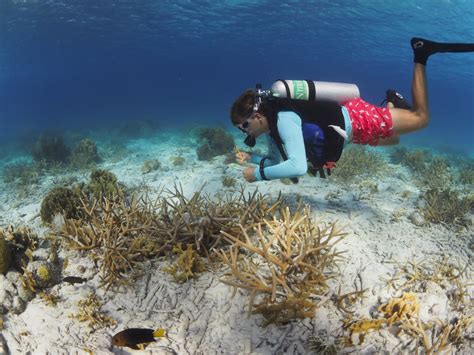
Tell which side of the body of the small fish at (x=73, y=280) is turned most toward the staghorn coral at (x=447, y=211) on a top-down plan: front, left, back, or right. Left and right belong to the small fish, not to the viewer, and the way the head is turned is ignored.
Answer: back

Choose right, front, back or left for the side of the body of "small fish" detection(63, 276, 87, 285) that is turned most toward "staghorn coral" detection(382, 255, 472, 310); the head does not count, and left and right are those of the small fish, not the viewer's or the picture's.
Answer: back

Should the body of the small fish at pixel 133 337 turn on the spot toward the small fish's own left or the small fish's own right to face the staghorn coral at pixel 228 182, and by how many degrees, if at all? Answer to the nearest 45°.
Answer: approximately 90° to the small fish's own right

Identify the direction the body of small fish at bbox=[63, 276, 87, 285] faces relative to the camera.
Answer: to the viewer's left

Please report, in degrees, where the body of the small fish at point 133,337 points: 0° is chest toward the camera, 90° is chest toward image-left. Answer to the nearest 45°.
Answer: approximately 90°

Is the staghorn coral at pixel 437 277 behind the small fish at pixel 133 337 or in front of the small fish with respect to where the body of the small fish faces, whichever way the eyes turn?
behind

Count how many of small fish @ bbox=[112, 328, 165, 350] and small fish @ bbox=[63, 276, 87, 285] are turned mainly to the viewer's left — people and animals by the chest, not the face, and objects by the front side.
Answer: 2
